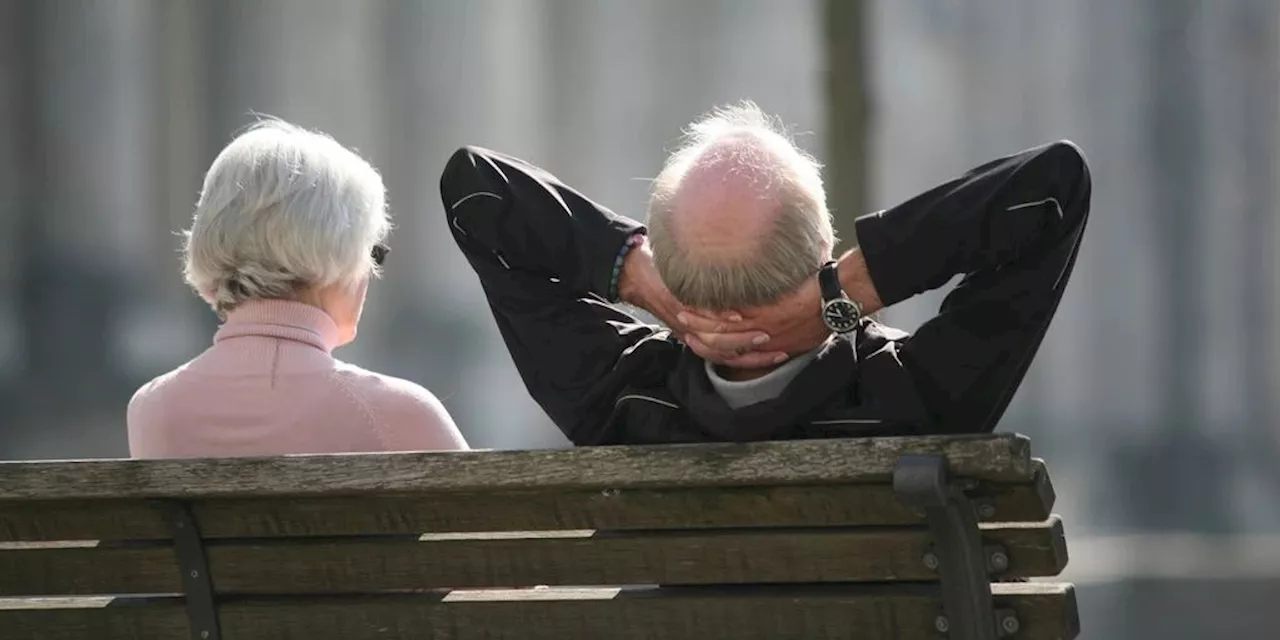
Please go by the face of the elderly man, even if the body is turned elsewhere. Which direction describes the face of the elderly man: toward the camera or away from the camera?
away from the camera

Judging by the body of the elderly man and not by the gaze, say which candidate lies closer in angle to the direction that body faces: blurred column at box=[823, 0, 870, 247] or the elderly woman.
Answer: the blurred column

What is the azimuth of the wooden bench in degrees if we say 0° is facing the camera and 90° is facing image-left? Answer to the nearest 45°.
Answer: approximately 180°

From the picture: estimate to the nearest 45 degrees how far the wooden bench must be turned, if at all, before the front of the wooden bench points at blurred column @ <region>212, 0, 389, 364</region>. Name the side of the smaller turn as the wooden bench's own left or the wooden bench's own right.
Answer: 0° — it already faces it

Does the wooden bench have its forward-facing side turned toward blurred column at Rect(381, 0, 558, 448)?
yes

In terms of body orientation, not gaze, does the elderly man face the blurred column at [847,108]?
yes

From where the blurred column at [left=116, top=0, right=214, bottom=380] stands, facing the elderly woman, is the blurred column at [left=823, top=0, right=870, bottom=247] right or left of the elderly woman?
left

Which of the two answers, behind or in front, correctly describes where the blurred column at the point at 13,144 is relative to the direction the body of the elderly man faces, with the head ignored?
in front

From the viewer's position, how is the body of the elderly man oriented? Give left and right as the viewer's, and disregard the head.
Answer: facing away from the viewer

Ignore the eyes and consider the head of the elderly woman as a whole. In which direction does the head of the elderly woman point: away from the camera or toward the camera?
away from the camera

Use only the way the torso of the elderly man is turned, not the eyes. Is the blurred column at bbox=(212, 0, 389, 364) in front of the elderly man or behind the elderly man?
in front
